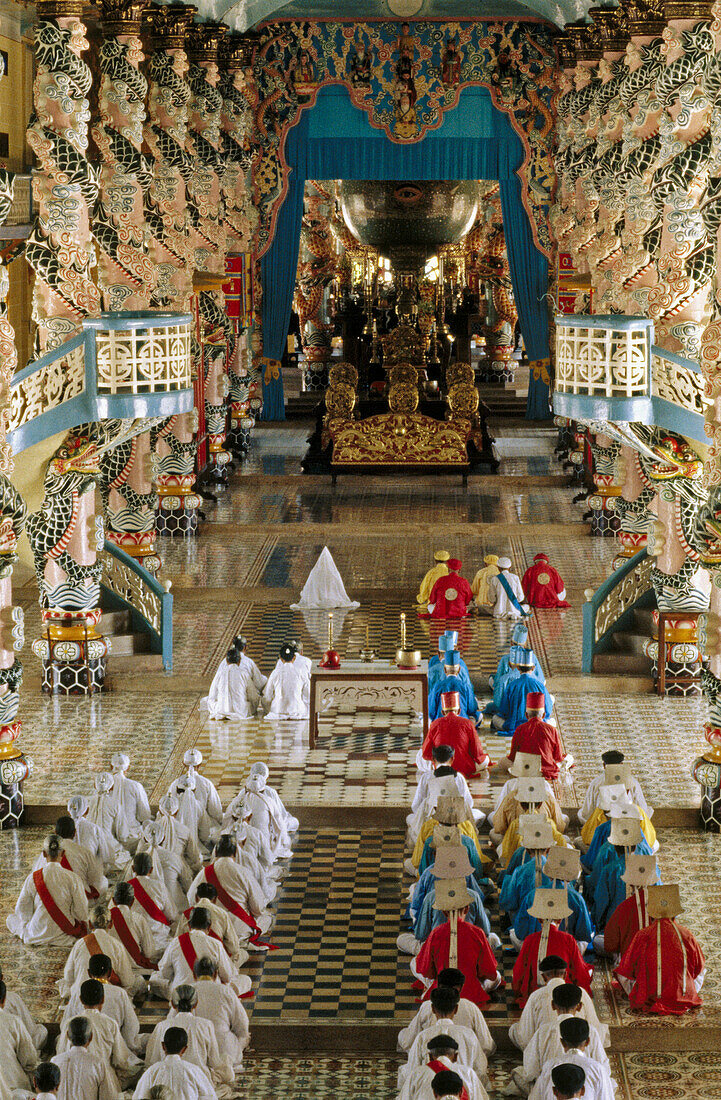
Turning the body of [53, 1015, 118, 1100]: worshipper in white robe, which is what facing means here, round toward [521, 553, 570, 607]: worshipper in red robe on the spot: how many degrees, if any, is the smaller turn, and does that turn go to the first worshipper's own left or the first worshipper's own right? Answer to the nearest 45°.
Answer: approximately 45° to the first worshipper's own right

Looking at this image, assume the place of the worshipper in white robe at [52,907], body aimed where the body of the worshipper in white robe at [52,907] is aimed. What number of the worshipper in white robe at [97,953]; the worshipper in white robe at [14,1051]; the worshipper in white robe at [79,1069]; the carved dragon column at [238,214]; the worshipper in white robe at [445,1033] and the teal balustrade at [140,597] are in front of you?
2

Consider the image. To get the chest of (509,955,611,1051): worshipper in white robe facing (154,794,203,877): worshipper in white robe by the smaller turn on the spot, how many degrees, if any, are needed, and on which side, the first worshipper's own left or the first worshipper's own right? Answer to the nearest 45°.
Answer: approximately 45° to the first worshipper's own left

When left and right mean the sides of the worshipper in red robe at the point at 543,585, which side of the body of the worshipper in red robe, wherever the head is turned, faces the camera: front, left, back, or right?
back

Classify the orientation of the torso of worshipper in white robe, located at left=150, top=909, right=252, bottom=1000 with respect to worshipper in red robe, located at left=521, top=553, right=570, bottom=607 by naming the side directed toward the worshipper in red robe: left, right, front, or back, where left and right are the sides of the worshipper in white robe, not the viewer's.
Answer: front

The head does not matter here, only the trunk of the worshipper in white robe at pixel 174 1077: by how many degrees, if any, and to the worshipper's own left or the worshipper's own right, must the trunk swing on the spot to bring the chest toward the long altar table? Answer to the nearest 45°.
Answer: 0° — they already face it

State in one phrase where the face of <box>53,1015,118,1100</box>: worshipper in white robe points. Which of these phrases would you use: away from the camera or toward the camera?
away from the camera

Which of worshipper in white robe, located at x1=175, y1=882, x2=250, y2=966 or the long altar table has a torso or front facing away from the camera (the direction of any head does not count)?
the worshipper in white robe

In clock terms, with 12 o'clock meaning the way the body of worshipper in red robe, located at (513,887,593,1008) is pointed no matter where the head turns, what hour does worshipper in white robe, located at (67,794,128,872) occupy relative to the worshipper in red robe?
The worshipper in white robe is roughly at 10 o'clock from the worshipper in red robe.

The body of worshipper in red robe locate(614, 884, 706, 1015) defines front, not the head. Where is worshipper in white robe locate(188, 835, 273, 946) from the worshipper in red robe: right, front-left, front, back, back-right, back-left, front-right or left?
left

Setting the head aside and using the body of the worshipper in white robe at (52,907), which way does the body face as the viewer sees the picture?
away from the camera

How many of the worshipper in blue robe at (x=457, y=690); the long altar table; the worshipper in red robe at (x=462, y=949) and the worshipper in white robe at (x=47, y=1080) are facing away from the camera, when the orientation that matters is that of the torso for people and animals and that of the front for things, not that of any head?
3

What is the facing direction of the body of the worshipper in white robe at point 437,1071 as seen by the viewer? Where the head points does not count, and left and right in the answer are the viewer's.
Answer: facing away from the viewer

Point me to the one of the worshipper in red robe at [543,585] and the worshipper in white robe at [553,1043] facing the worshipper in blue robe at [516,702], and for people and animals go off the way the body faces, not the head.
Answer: the worshipper in white robe

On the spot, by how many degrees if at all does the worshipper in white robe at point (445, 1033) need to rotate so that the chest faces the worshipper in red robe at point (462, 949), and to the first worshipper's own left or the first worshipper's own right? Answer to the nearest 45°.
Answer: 0° — they already face them

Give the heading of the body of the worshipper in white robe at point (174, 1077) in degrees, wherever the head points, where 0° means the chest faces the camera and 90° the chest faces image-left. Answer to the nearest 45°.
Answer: approximately 180°

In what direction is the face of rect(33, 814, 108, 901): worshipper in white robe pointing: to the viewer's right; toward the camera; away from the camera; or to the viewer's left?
away from the camera

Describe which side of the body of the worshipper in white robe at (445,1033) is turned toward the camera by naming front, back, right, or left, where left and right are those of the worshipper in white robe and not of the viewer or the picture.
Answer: back

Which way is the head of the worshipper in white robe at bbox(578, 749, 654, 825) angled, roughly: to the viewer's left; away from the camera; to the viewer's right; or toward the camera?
away from the camera
